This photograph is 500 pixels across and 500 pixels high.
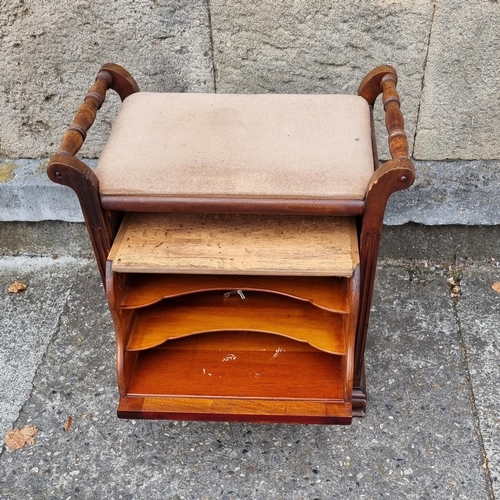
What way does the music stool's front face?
toward the camera
